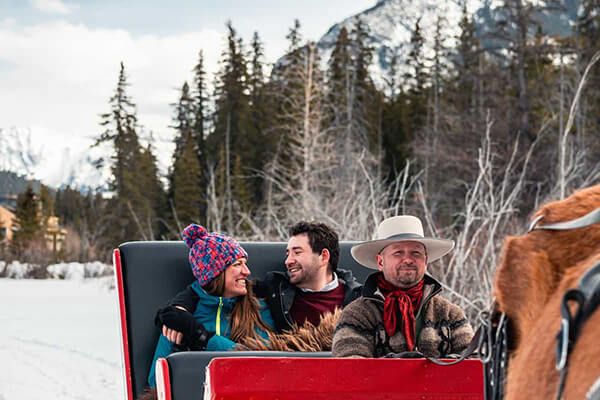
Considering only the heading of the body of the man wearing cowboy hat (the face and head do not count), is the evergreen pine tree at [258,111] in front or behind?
behind

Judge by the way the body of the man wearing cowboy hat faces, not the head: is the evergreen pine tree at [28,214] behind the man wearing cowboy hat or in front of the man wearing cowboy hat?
behind

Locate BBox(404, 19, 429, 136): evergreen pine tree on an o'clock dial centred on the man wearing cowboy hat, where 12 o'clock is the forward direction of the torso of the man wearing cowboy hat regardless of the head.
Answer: The evergreen pine tree is roughly at 6 o'clock from the man wearing cowboy hat.

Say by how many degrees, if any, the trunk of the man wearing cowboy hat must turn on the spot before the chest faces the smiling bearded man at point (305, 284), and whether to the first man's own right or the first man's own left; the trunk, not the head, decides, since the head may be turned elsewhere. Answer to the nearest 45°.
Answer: approximately 135° to the first man's own right

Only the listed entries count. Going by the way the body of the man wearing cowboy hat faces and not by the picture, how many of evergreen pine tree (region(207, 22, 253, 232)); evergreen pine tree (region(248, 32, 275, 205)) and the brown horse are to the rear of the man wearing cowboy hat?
2

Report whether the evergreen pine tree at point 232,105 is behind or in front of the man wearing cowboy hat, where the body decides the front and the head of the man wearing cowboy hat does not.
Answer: behind

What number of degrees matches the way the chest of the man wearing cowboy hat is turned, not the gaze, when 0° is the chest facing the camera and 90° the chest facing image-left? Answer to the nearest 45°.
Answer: approximately 0°
